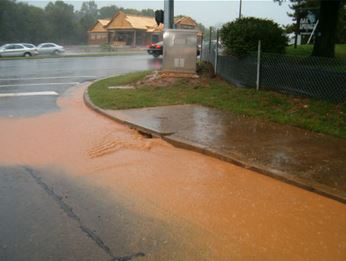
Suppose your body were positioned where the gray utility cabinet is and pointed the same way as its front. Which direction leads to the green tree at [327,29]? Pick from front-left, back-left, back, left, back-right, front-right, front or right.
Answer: left

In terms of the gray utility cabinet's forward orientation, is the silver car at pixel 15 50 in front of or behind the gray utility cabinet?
behind

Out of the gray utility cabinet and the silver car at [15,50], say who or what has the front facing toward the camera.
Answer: the gray utility cabinet

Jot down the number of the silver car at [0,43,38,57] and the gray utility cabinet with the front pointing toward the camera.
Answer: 1

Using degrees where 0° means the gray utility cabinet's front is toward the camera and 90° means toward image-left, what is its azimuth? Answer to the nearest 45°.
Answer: approximately 0°

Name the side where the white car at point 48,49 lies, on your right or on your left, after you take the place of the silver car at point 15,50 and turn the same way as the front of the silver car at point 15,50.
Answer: on your left

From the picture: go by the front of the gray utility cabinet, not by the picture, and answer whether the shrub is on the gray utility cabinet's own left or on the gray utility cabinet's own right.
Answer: on the gray utility cabinet's own left

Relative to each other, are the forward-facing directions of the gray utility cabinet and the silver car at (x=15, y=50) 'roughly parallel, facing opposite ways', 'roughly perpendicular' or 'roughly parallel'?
roughly perpendicular
